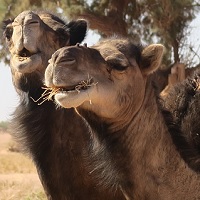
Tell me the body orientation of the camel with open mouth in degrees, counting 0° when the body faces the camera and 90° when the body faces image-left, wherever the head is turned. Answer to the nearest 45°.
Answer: approximately 45°

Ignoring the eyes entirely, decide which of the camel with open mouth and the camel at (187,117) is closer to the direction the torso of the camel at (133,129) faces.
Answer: the camel with open mouth

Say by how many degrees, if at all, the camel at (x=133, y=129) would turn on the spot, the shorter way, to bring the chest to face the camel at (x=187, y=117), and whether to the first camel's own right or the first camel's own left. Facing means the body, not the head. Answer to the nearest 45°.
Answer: approximately 180°

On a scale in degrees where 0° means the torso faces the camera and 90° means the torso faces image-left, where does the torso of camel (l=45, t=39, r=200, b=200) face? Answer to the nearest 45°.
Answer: approximately 45°

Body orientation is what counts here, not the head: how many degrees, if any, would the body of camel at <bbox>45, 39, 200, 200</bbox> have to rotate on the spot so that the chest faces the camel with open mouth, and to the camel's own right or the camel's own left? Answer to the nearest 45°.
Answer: approximately 90° to the camel's own right
